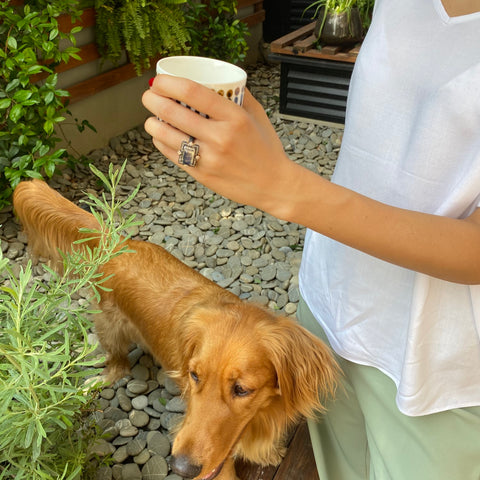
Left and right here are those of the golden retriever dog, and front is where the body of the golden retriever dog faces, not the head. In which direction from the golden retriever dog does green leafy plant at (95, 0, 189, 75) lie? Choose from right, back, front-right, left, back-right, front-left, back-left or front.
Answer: back-left

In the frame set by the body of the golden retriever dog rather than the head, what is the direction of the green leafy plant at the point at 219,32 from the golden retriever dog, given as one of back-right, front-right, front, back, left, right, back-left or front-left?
back-left

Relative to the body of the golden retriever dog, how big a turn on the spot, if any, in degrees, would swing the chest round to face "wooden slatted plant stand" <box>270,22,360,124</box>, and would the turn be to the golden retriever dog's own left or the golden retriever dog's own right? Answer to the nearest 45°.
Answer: approximately 135° to the golden retriever dog's own left

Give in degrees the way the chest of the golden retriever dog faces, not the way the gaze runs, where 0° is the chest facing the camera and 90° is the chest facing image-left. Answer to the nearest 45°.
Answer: approximately 315°

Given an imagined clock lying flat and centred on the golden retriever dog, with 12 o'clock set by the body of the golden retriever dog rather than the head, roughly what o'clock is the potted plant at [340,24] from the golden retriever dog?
The potted plant is roughly at 8 o'clock from the golden retriever dog.

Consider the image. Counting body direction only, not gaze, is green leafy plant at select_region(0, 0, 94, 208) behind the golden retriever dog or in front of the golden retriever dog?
behind

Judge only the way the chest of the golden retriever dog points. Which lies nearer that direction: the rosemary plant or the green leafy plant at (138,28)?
the rosemary plant

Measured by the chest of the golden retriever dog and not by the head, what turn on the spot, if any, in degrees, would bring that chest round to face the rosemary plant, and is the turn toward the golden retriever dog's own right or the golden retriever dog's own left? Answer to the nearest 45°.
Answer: approximately 90° to the golden retriever dog's own right
